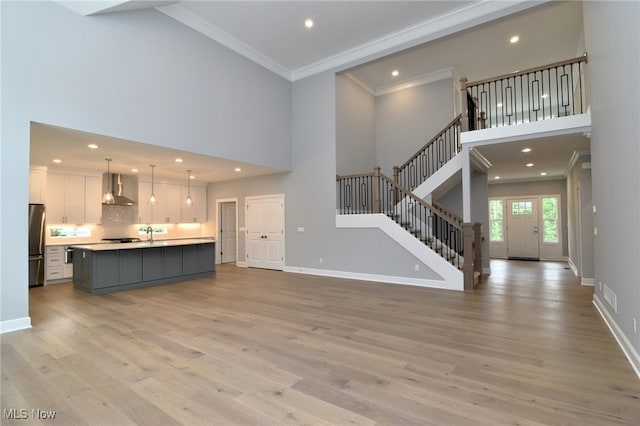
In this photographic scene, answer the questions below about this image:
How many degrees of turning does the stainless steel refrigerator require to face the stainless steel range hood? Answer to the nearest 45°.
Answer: approximately 90° to its left

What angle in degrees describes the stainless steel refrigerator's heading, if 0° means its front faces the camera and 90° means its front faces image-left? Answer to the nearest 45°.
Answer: approximately 315°

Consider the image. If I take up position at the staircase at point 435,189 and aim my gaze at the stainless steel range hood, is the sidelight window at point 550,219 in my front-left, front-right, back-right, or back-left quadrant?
back-right

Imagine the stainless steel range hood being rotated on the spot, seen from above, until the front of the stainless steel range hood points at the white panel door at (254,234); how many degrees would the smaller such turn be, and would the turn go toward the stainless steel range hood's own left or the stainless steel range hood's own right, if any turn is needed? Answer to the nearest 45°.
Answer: approximately 45° to the stainless steel range hood's own left

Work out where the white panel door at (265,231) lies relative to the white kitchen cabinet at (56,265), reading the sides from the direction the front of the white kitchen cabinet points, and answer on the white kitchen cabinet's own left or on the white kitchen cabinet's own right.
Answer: on the white kitchen cabinet's own left

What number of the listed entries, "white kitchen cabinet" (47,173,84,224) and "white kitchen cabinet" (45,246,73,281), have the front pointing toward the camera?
2
